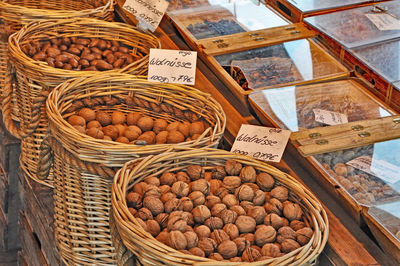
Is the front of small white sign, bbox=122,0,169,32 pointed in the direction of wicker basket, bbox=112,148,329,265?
yes

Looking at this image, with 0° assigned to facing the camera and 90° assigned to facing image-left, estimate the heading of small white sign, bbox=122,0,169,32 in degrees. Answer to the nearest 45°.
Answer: approximately 0°

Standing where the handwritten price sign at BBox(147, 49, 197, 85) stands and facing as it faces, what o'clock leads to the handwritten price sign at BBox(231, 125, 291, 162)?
the handwritten price sign at BBox(231, 125, 291, 162) is roughly at 11 o'clock from the handwritten price sign at BBox(147, 49, 197, 85).

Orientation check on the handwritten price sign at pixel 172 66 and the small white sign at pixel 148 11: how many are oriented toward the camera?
2

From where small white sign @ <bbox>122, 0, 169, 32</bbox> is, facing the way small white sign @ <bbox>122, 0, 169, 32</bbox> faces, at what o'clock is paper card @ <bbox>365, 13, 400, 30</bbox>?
The paper card is roughly at 9 o'clock from the small white sign.

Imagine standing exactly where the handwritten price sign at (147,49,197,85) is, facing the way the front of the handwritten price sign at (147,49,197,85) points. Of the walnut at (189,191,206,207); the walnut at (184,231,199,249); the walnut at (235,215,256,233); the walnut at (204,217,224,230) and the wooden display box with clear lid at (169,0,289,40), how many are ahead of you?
4

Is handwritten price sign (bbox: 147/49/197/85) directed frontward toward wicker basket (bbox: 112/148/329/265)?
yes

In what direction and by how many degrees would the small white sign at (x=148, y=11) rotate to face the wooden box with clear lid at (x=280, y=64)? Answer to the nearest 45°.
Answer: approximately 45° to its left
